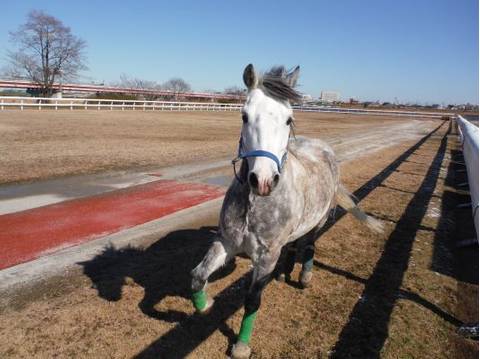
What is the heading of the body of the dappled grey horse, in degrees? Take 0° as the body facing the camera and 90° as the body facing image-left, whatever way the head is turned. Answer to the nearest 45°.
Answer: approximately 45°

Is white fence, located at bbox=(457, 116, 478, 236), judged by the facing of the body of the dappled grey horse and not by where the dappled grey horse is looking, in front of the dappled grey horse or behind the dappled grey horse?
behind
